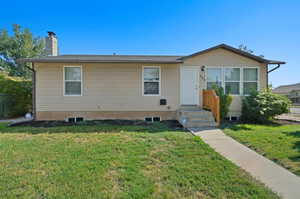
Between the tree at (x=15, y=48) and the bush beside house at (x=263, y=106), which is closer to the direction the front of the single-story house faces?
the bush beside house

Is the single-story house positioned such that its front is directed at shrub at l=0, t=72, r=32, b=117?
no

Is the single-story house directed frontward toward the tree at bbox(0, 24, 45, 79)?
no

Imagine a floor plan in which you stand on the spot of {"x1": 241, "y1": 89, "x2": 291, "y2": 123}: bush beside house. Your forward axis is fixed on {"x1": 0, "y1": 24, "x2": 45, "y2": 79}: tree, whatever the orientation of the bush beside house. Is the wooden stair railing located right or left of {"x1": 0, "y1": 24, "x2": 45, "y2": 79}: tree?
left

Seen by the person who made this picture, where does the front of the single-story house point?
facing the viewer

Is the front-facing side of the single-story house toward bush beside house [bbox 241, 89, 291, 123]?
no
